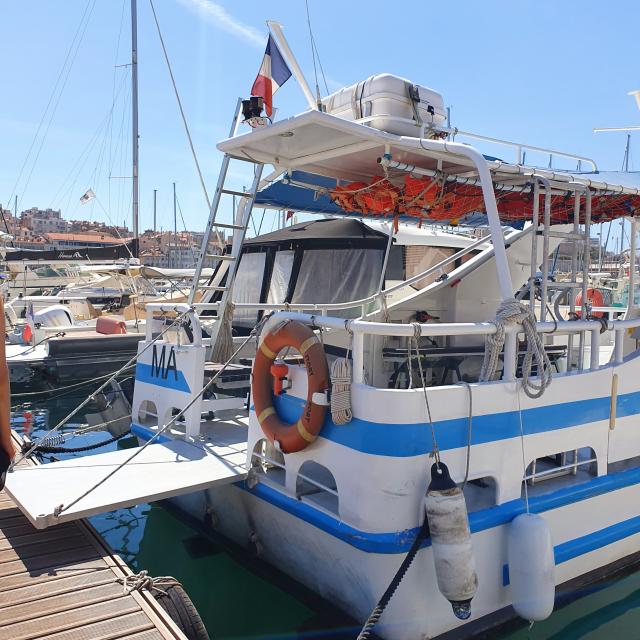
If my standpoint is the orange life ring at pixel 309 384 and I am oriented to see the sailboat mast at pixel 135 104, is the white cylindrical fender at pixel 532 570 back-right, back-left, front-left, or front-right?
back-right

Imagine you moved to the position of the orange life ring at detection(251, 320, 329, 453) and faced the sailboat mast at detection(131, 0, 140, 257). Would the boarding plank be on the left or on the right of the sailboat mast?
left

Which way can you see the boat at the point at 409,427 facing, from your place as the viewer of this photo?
facing away from the viewer and to the right of the viewer

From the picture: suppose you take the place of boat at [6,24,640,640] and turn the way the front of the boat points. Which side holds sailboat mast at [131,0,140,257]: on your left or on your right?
on your left
